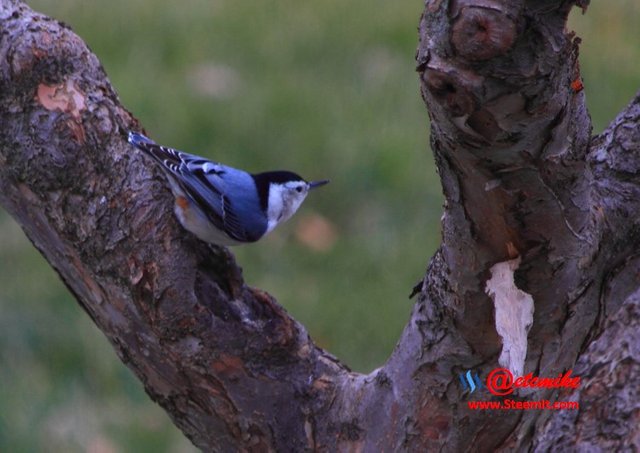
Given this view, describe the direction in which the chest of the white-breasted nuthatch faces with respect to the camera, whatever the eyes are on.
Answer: to the viewer's right
